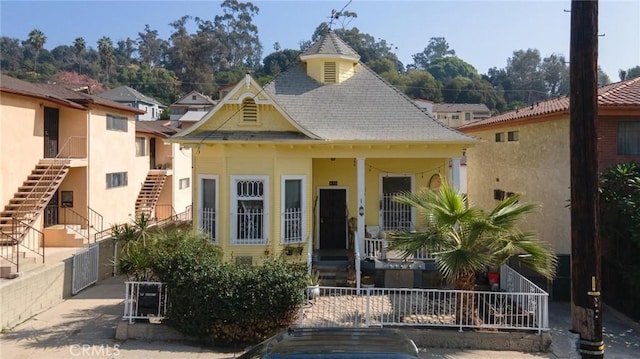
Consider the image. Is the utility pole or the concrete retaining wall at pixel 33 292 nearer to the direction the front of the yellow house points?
the utility pole

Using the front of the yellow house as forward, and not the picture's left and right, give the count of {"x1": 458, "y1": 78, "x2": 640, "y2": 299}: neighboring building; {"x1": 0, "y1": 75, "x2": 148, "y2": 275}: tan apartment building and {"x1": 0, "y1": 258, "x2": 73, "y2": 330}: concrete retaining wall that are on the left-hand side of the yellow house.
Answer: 1

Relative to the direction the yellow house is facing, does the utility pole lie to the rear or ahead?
ahead

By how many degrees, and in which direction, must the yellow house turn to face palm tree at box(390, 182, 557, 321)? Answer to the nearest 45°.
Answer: approximately 45° to its left

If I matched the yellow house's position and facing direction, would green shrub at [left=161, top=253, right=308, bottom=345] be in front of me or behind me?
in front

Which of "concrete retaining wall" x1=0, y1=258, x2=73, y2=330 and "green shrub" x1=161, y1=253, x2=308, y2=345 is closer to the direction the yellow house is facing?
the green shrub

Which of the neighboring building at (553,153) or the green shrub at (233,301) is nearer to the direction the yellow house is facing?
the green shrub

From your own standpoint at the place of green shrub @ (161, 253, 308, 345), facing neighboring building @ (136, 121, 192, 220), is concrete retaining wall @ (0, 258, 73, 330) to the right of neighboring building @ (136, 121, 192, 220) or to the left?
left

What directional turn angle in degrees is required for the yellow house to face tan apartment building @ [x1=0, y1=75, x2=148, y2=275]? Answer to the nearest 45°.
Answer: approximately 135° to its right

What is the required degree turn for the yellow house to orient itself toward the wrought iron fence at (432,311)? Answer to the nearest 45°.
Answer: approximately 45° to its left

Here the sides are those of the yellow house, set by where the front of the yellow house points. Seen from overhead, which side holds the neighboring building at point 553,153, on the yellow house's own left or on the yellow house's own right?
on the yellow house's own left

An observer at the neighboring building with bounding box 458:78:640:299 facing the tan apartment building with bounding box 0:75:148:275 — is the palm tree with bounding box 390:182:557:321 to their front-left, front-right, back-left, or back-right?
front-left

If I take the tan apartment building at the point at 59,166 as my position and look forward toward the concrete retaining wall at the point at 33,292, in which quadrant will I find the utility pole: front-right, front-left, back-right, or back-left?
front-left

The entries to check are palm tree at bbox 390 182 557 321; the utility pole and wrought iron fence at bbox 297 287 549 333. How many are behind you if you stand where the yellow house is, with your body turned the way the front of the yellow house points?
0

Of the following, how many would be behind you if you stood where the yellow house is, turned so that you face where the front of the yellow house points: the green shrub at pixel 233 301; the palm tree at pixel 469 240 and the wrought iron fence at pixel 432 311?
0

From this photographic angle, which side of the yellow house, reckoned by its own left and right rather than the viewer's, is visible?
front

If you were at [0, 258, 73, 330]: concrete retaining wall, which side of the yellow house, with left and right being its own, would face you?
right
